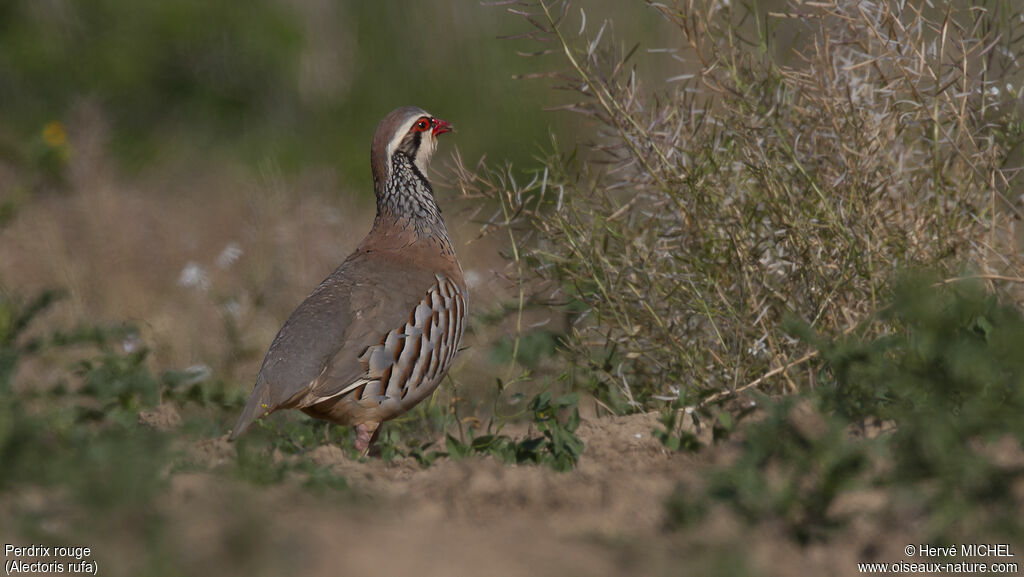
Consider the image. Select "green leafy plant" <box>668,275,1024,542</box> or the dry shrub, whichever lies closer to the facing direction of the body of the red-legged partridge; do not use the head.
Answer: the dry shrub

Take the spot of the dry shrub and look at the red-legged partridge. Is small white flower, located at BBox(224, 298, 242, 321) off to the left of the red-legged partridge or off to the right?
right

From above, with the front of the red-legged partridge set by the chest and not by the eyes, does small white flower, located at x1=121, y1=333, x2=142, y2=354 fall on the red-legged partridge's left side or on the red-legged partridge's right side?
on the red-legged partridge's left side

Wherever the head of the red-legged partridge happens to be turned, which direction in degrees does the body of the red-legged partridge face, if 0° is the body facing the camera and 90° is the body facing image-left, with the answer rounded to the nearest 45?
approximately 225°

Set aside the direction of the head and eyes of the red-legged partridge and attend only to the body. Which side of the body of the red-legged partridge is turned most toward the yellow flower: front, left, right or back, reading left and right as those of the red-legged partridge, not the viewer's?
left

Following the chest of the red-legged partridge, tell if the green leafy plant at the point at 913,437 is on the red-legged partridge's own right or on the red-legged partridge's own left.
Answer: on the red-legged partridge's own right
